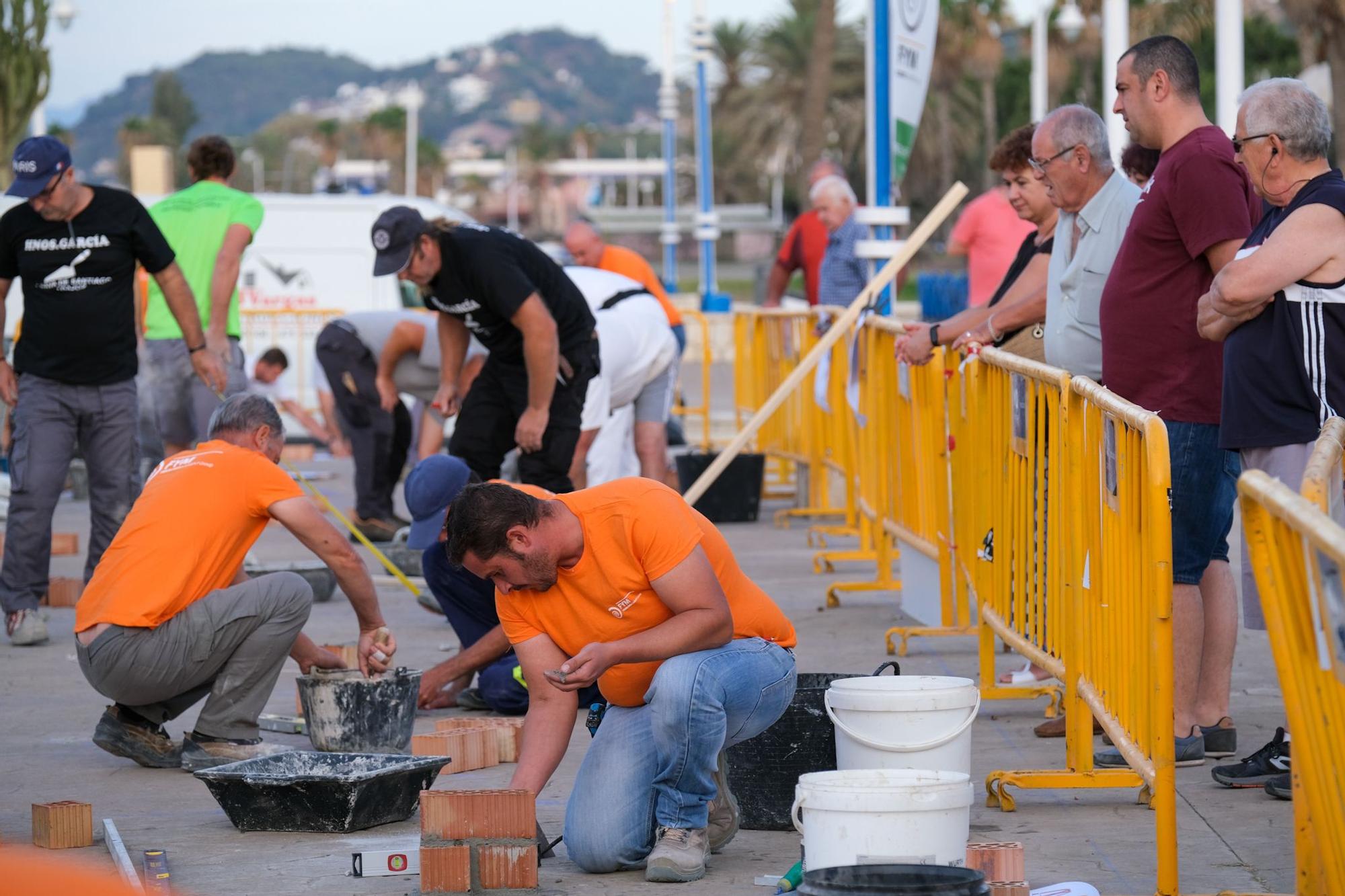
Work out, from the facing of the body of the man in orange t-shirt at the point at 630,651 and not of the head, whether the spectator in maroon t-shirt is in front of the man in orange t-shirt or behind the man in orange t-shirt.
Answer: behind

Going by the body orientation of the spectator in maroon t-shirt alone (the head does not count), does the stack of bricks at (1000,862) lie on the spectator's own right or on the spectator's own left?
on the spectator's own left

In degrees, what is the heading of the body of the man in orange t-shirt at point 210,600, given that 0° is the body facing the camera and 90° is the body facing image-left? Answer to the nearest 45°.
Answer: approximately 225°

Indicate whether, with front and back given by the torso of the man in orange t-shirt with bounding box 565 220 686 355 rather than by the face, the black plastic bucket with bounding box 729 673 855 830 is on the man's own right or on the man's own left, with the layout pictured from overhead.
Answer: on the man's own left

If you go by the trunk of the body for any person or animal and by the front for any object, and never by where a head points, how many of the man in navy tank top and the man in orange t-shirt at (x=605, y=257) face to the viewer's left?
2

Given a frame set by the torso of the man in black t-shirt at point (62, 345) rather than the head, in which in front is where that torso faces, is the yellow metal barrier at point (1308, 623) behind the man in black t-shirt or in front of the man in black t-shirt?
in front

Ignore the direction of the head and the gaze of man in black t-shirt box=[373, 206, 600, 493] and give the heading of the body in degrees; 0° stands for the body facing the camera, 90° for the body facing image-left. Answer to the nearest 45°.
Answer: approximately 45°

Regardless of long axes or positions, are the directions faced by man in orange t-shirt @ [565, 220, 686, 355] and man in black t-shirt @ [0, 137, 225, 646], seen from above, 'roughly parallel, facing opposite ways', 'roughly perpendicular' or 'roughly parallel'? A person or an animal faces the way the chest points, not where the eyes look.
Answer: roughly perpendicular

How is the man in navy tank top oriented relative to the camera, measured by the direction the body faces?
to the viewer's left

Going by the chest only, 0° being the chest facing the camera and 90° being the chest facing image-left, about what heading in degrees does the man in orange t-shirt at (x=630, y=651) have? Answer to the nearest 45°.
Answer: approximately 45°

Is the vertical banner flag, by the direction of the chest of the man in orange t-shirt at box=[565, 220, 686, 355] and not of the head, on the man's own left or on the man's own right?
on the man's own right

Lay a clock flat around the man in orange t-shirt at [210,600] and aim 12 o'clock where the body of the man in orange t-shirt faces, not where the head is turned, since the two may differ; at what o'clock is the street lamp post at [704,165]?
The street lamp post is roughly at 11 o'clock from the man in orange t-shirt.
